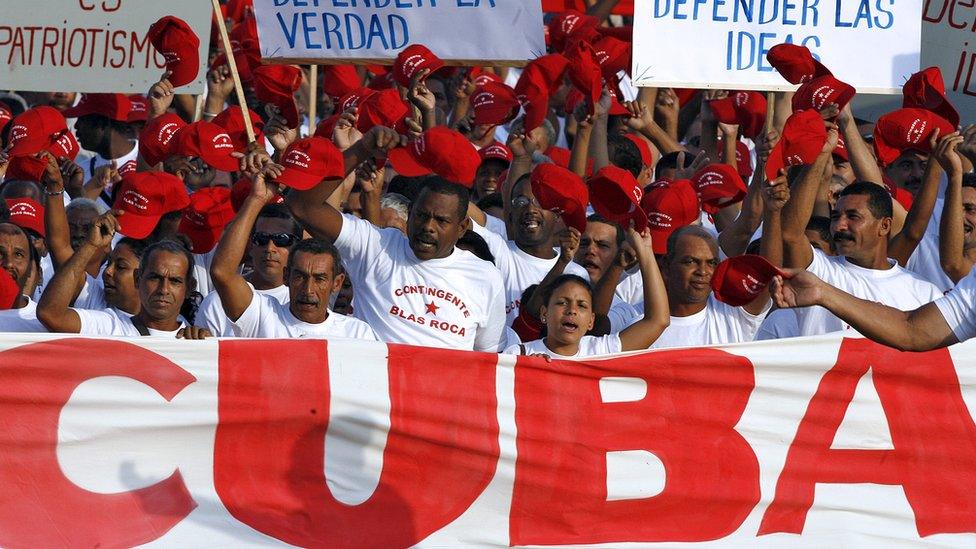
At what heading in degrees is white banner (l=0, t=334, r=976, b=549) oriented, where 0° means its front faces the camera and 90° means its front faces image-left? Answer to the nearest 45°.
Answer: approximately 0°

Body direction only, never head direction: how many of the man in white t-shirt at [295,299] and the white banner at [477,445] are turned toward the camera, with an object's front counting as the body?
2

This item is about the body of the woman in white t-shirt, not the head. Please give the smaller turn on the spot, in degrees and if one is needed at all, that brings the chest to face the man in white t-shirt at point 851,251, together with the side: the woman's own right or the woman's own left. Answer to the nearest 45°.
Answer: approximately 90° to the woman's own left

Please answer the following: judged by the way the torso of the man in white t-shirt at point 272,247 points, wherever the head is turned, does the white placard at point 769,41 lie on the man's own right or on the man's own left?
on the man's own left

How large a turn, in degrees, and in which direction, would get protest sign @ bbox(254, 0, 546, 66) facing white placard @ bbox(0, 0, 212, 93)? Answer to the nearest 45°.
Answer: approximately 90° to its right

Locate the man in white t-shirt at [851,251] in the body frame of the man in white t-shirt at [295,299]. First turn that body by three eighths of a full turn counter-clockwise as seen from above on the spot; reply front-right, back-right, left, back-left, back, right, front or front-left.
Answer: front-right
